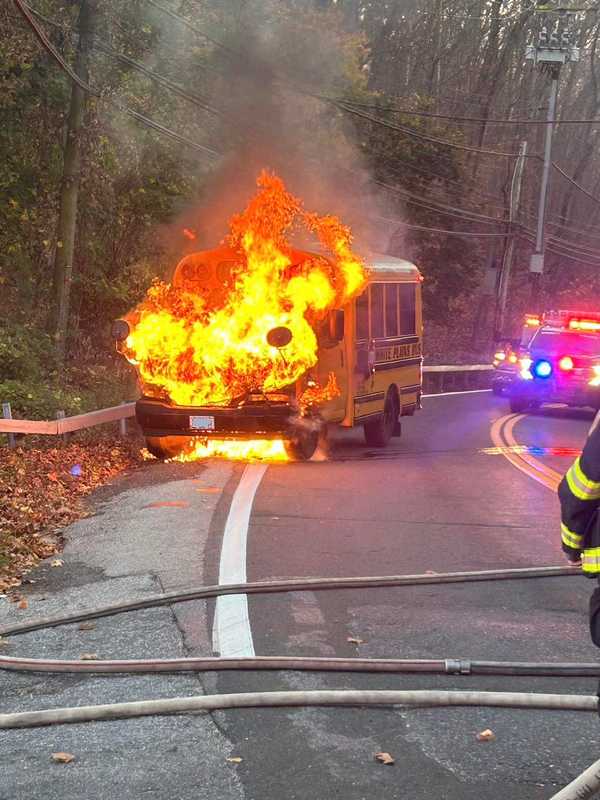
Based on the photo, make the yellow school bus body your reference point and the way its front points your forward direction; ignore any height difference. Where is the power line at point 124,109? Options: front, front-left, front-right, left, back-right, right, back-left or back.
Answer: right

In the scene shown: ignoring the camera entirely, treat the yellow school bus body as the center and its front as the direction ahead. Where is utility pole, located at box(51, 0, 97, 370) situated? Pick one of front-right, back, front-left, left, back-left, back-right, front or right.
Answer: right

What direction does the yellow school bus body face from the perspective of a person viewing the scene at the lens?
facing the viewer and to the left of the viewer

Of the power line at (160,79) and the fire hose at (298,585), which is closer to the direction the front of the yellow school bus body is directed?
the fire hose

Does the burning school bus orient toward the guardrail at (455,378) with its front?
no

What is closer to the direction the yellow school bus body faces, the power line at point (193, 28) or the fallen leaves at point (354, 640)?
the fallen leaves

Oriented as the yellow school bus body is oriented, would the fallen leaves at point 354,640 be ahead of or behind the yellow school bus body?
ahead

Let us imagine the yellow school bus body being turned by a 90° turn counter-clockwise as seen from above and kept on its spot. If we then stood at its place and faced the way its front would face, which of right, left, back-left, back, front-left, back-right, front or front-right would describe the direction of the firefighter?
front-right

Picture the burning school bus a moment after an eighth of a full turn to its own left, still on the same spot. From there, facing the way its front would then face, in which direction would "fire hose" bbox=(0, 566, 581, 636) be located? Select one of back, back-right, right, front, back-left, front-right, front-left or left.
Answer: front

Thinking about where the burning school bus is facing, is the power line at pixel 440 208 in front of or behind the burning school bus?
behind

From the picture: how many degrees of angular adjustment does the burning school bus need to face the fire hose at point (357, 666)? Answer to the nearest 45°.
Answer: approximately 45° to its left
